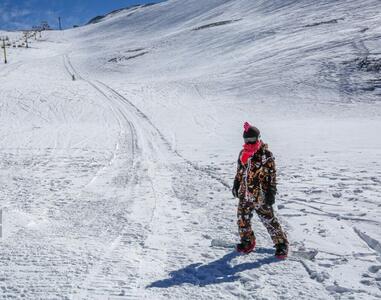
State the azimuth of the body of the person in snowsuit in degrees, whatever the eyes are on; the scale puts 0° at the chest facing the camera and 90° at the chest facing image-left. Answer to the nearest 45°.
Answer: approximately 45°
